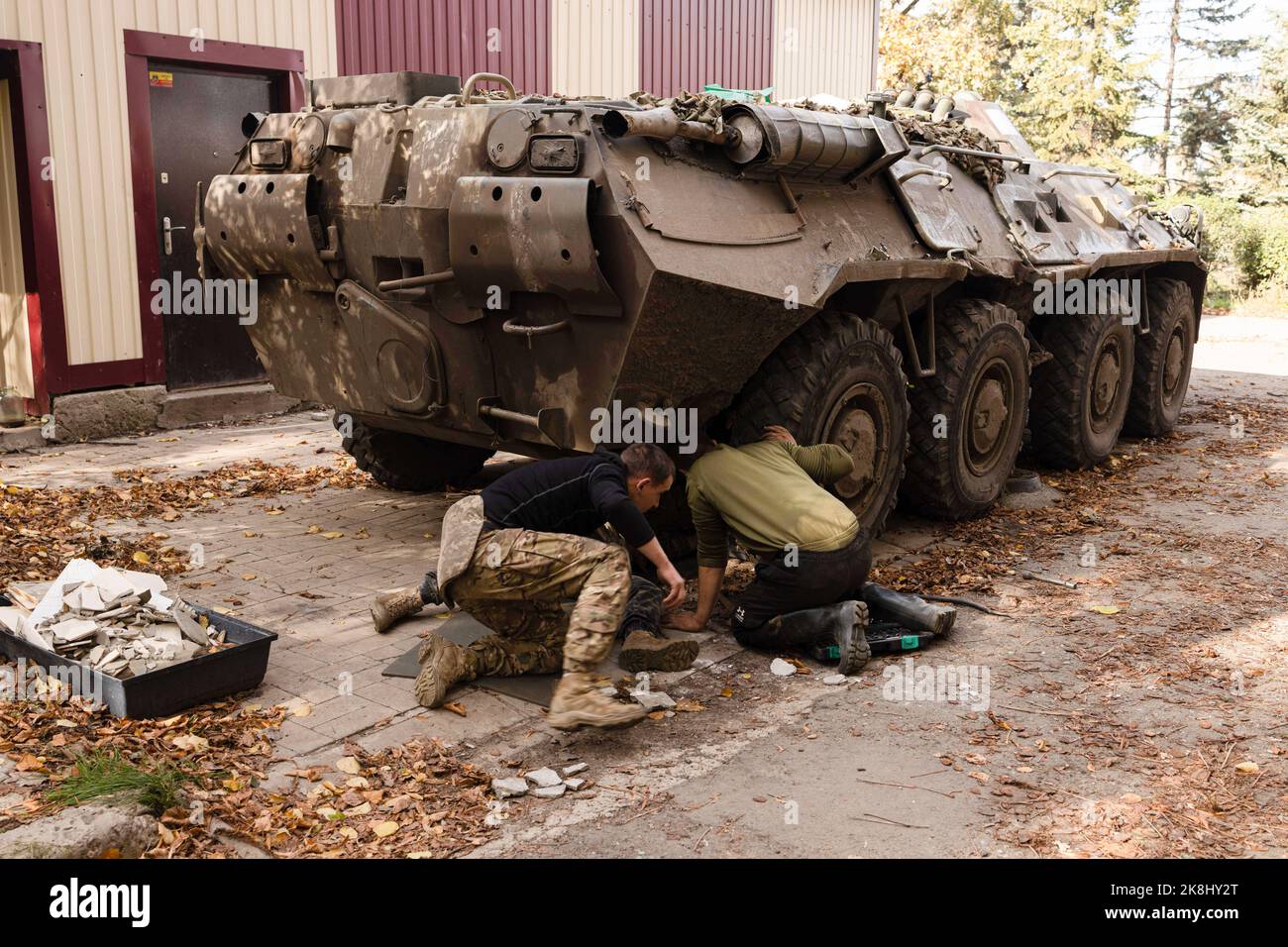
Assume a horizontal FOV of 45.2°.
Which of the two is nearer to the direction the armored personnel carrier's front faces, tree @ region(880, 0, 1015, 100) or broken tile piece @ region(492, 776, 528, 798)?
the tree

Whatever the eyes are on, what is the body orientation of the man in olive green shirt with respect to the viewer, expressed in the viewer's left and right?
facing away from the viewer and to the left of the viewer

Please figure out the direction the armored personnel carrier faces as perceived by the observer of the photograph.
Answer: facing away from the viewer and to the right of the viewer

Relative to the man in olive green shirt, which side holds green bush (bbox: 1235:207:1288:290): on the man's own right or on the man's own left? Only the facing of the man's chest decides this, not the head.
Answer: on the man's own right

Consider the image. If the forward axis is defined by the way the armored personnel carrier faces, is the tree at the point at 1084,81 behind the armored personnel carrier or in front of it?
in front

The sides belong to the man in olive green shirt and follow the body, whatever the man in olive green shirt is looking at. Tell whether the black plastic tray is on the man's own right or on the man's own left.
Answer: on the man's own left

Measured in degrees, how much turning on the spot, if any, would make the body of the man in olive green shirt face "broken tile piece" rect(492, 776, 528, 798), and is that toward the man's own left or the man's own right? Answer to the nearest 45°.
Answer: approximately 90° to the man's own left

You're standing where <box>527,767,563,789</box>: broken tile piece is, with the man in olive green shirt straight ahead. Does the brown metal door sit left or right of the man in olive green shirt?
left

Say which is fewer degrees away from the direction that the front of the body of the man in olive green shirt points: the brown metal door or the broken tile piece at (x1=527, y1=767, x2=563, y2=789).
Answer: the brown metal door
